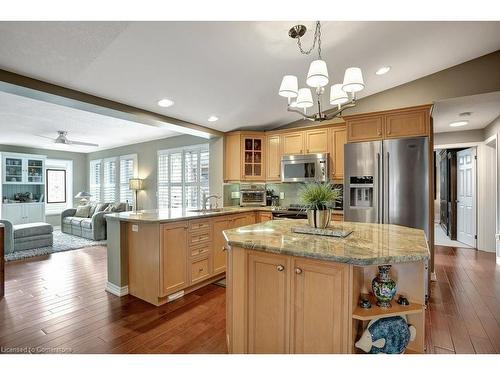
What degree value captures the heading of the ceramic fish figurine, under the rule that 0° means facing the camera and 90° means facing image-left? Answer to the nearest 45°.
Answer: approximately 90°

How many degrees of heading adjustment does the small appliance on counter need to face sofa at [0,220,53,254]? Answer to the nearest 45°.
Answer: approximately 90° to its right

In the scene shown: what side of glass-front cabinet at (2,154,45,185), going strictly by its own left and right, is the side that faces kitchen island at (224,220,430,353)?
front

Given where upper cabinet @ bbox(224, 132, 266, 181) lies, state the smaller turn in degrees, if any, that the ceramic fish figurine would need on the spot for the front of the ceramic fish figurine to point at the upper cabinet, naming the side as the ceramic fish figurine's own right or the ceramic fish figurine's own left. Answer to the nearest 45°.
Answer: approximately 45° to the ceramic fish figurine's own right

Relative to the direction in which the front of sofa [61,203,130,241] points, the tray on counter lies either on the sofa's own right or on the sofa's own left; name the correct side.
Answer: on the sofa's own left

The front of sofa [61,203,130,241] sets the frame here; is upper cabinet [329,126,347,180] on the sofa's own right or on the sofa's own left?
on the sofa's own left

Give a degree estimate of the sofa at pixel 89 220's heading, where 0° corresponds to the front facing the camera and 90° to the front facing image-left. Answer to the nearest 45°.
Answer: approximately 45°

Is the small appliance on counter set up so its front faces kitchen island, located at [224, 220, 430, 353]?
yes

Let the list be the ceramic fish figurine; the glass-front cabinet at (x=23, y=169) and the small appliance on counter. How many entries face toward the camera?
2

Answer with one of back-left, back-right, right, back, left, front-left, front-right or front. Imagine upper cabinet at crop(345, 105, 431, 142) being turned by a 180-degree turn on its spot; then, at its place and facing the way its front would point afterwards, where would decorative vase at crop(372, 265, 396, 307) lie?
back-right

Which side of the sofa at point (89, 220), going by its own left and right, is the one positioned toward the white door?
left

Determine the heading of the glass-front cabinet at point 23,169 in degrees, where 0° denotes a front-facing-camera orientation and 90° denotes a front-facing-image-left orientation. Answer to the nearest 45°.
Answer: approximately 0°

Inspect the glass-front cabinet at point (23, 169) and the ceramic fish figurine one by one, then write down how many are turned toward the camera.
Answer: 1

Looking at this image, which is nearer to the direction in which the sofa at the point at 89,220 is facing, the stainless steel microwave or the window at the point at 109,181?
the stainless steel microwave

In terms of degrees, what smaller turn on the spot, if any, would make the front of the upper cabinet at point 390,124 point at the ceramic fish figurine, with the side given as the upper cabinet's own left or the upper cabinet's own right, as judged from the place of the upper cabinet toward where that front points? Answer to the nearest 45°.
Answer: approximately 45° to the upper cabinet's own left

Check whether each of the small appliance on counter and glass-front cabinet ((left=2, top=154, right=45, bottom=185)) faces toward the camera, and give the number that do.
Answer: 2
